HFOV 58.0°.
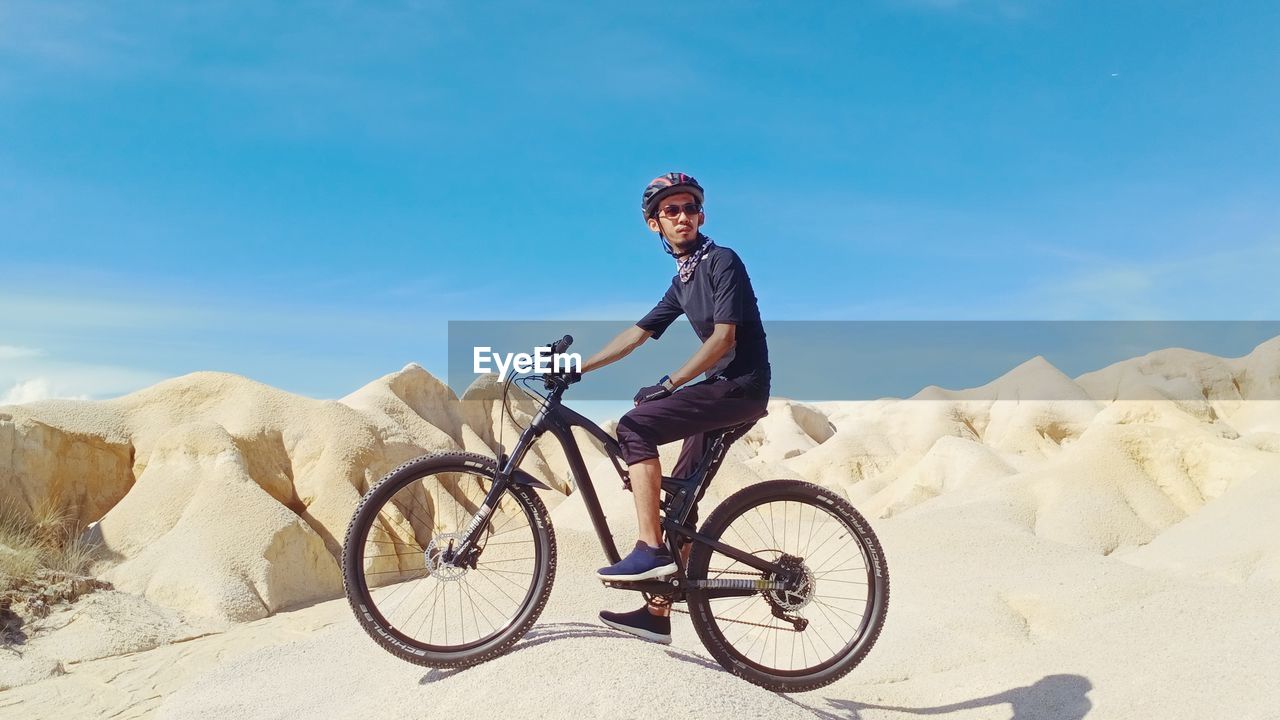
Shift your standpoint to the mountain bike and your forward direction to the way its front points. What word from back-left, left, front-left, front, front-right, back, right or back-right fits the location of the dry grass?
front-right

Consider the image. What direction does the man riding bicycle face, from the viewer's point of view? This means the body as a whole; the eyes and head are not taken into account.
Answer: to the viewer's left

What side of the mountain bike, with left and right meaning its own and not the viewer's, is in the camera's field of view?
left
